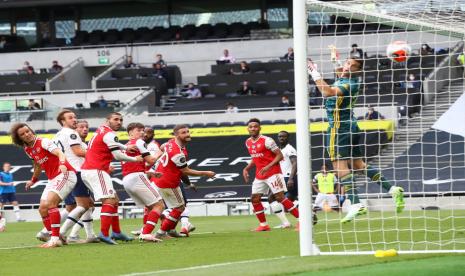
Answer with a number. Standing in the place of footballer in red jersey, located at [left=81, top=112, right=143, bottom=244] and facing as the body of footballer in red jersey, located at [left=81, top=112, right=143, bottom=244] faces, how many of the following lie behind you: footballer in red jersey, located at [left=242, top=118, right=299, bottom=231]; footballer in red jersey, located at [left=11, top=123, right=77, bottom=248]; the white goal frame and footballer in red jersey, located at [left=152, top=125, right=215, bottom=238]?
1

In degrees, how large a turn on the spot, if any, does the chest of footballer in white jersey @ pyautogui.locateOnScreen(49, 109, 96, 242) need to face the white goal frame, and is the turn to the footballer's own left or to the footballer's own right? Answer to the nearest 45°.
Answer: approximately 45° to the footballer's own right

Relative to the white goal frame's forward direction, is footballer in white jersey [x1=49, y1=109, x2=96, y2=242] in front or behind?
in front

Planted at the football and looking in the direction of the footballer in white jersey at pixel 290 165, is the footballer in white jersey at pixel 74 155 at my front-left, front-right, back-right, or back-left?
front-left

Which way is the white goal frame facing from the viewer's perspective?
to the viewer's left

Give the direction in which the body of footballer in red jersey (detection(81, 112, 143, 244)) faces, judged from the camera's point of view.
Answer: to the viewer's right

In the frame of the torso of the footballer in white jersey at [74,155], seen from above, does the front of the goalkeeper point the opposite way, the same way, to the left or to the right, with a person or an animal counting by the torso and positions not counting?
the opposite way

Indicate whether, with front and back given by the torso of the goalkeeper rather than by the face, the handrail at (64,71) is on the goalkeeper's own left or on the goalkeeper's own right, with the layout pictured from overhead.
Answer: on the goalkeeper's own right

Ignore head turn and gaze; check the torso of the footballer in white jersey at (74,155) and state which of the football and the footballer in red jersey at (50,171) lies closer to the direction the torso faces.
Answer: the football

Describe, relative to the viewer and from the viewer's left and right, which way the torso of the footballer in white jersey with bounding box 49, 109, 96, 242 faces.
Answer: facing to the right of the viewer

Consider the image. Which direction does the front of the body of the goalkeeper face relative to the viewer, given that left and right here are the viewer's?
facing to the left of the viewer
